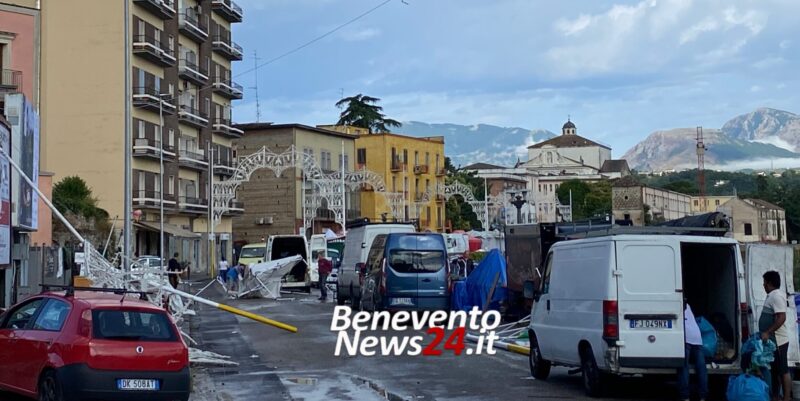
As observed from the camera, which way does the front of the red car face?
facing away from the viewer and to the left of the viewer

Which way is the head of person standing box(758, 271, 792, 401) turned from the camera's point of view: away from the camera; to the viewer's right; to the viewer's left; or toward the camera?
to the viewer's left

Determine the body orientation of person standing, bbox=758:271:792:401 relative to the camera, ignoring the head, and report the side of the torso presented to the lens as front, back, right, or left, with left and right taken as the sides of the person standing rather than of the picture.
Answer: left

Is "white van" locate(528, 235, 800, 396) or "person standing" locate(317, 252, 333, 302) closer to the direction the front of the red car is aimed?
the person standing

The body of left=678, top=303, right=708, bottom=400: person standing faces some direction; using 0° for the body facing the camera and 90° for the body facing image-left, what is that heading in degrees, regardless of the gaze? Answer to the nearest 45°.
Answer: approximately 180°

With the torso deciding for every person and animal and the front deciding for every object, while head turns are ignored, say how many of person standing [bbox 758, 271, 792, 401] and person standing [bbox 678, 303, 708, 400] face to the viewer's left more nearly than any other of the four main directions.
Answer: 1

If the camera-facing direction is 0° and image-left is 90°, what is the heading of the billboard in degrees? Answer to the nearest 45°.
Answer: approximately 315°

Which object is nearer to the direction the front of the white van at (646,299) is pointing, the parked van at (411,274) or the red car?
the parked van

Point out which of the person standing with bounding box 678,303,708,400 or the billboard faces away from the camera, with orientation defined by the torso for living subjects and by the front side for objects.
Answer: the person standing

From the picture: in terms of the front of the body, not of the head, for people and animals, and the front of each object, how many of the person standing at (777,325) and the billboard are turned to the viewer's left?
1

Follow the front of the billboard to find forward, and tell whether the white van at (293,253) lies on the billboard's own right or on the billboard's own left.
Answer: on the billboard's own left

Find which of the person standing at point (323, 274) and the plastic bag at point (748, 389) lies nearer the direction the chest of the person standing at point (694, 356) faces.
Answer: the person standing
